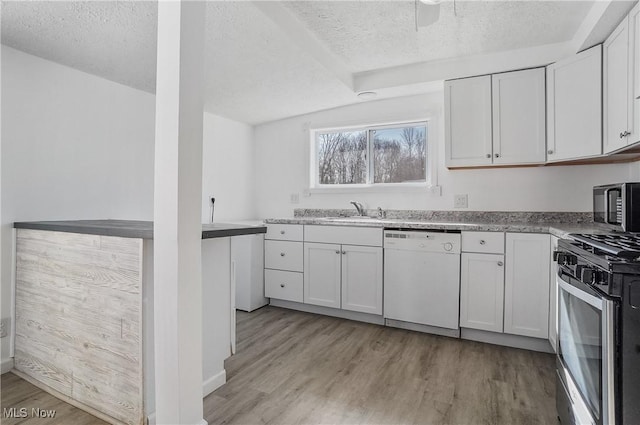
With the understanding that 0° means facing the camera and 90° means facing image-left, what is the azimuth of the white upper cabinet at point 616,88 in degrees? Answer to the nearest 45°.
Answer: approximately 90°

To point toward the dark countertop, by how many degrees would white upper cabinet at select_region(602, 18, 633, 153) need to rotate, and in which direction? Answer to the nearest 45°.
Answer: approximately 45° to its left

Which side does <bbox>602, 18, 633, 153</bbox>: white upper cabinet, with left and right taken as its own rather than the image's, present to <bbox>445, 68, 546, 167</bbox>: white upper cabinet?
front

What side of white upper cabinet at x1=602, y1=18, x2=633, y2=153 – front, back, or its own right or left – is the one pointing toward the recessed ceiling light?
front
